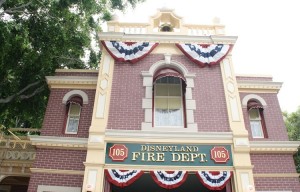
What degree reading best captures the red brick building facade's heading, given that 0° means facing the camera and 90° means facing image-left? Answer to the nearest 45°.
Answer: approximately 0°

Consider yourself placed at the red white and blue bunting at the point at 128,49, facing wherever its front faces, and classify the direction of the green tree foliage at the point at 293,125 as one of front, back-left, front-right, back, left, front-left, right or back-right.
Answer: back-left

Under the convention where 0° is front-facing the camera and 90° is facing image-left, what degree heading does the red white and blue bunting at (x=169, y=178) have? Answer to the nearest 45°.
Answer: approximately 0°

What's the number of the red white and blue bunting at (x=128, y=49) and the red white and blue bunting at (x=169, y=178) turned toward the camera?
2
